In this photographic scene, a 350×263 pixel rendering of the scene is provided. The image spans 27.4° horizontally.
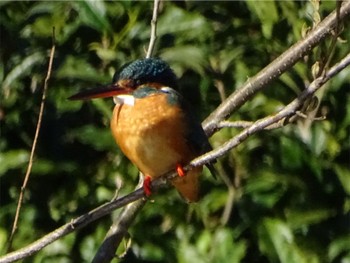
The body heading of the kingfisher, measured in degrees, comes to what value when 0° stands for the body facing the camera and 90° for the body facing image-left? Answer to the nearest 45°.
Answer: approximately 45°
